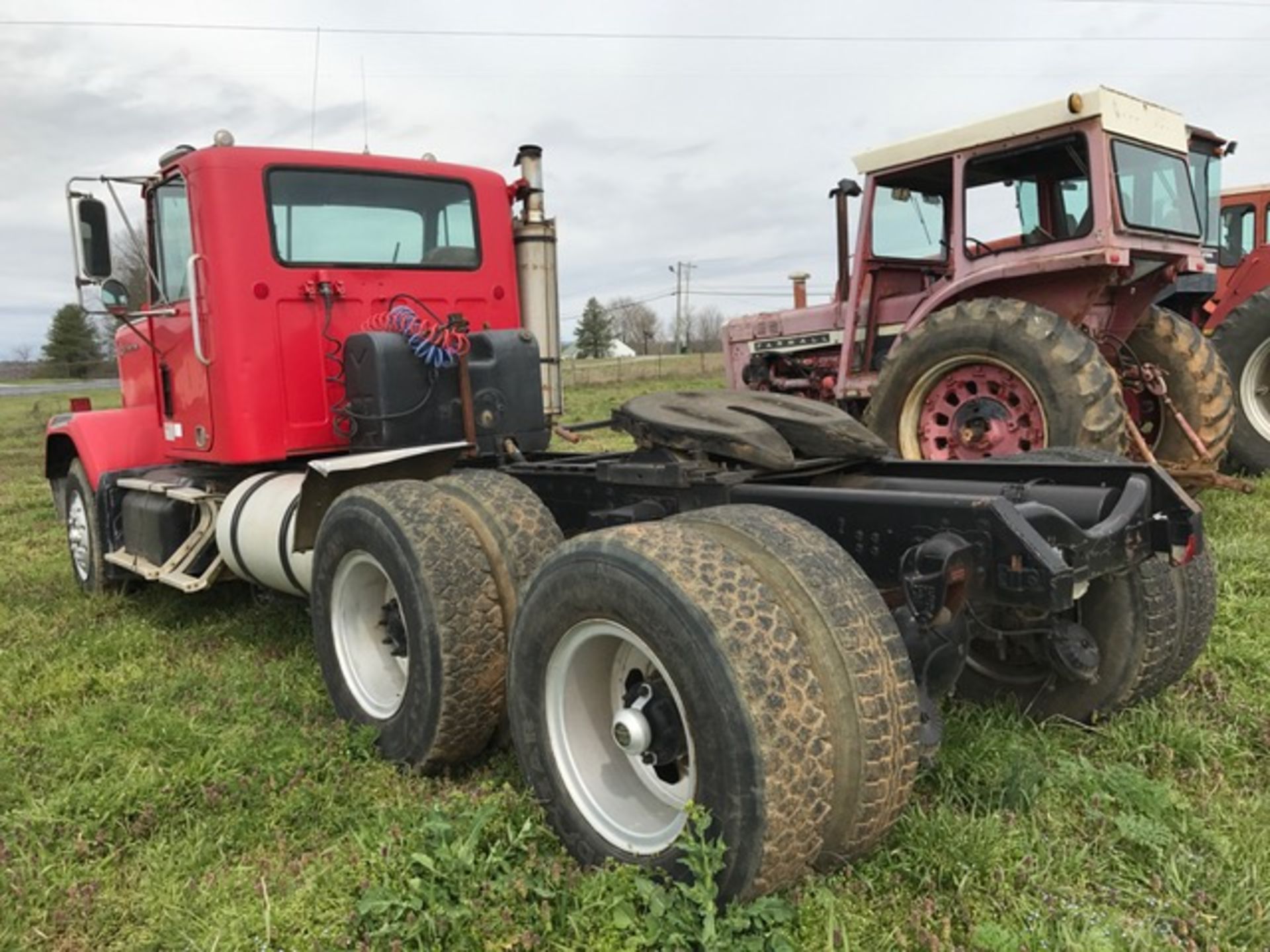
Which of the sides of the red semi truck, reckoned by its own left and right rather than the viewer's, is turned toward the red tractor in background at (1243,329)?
right

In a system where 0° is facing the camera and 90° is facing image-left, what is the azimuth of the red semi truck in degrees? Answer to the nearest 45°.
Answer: approximately 135°

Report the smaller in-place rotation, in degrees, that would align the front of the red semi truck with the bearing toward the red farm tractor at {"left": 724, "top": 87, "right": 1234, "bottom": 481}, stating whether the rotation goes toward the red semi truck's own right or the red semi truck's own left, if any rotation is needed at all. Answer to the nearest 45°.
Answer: approximately 90° to the red semi truck's own right

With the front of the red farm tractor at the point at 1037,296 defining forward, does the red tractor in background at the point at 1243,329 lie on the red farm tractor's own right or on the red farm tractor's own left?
on the red farm tractor's own right

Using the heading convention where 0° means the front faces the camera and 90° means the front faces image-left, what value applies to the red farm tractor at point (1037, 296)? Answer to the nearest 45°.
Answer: approximately 135°
